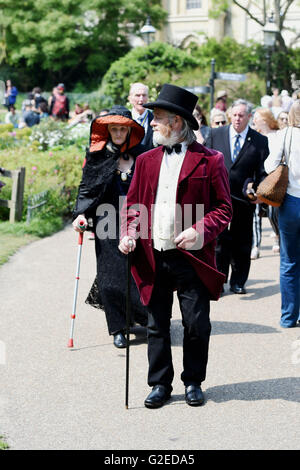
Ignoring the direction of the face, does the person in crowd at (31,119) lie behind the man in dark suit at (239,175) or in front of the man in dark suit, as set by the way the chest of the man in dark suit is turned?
behind

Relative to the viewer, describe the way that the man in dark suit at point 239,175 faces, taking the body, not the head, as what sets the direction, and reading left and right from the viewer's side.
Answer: facing the viewer

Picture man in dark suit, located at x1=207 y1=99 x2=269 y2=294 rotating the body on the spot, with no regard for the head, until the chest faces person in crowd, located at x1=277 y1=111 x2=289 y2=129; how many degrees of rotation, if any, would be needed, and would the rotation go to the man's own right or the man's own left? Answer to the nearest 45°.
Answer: approximately 180°

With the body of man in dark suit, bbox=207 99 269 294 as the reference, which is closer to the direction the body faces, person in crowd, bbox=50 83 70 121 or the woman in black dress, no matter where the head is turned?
the woman in black dress

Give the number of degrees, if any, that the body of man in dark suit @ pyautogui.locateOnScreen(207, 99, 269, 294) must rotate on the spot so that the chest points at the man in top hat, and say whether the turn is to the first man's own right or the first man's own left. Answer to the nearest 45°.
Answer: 0° — they already face them

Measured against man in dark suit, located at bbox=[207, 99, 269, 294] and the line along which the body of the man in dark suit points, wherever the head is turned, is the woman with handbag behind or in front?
in front

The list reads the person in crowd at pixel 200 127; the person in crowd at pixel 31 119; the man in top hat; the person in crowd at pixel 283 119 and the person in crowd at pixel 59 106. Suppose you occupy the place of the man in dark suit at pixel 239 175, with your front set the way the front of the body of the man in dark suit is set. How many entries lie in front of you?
1
